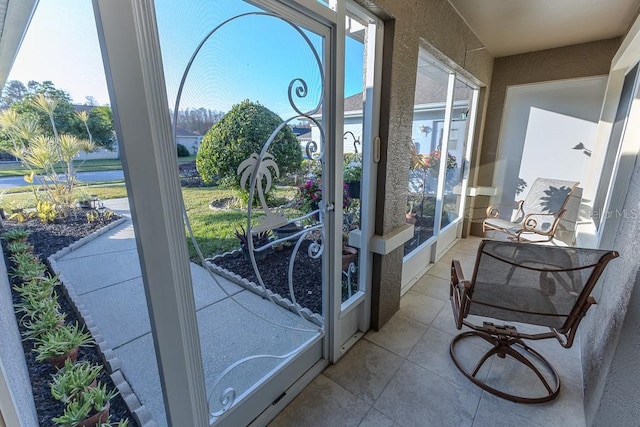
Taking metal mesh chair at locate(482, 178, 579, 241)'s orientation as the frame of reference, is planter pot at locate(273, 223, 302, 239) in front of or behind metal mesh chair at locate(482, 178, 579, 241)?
in front

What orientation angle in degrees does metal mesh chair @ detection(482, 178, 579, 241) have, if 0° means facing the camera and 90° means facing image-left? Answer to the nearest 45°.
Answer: approximately 45°

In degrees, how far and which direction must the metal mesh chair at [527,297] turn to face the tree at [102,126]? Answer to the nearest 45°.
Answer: approximately 45° to its left

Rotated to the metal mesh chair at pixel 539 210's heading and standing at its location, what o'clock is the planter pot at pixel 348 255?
The planter pot is roughly at 11 o'clock from the metal mesh chair.

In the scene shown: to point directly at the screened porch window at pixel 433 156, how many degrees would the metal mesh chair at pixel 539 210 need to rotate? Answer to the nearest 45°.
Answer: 0° — it already faces it

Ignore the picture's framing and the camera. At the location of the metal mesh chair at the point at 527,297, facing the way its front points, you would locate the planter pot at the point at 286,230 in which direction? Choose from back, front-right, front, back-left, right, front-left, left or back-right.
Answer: front-left
